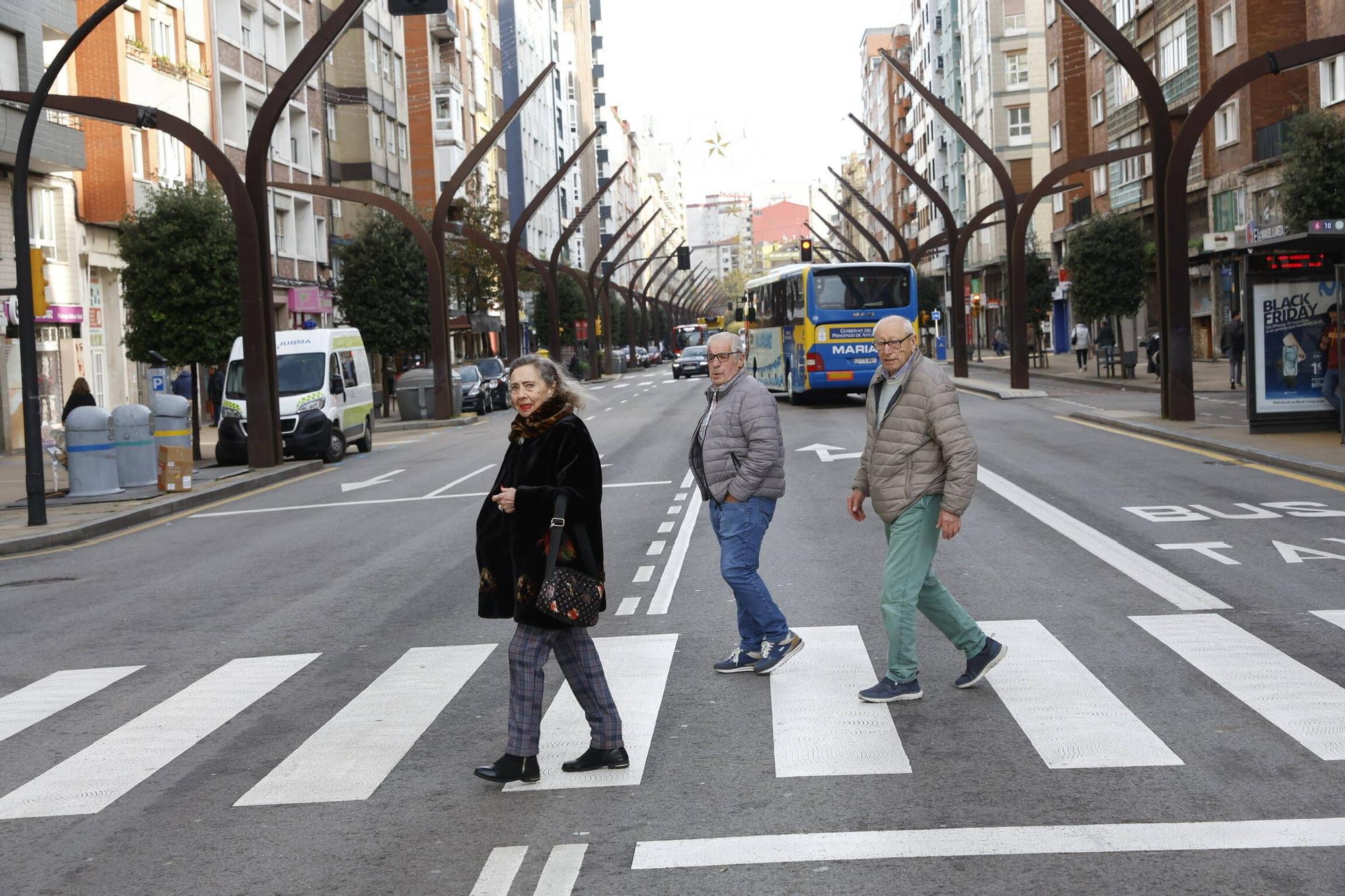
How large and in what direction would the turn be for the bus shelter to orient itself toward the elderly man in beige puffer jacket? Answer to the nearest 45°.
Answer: approximately 90° to its left

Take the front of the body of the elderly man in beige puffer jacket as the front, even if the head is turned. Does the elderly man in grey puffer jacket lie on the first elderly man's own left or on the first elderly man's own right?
on the first elderly man's own right

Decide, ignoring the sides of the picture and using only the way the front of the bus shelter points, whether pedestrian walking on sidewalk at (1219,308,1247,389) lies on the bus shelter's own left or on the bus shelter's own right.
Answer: on the bus shelter's own right

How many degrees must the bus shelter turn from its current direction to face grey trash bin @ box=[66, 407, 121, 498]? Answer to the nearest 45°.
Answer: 0° — it already faces it

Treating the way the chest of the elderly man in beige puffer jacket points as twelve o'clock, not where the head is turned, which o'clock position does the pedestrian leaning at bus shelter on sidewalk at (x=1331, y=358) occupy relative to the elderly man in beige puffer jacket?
The pedestrian leaning at bus shelter on sidewalk is roughly at 5 o'clock from the elderly man in beige puffer jacket.

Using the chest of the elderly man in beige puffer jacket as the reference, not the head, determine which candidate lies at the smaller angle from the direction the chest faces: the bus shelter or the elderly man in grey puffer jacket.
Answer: the elderly man in grey puffer jacket

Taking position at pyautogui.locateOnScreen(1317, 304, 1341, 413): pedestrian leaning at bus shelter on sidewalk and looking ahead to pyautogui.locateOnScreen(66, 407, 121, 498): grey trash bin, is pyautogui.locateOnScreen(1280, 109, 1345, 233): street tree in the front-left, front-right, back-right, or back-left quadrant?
back-right

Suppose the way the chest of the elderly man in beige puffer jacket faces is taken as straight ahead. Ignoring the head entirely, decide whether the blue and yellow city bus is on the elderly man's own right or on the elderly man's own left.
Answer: on the elderly man's own right

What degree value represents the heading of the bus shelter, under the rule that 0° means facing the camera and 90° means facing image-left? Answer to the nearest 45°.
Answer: approximately 90°

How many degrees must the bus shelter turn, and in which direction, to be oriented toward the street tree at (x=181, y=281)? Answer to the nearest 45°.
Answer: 0° — it already faces it

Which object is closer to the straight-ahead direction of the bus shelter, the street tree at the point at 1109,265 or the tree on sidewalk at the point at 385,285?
the tree on sidewalk

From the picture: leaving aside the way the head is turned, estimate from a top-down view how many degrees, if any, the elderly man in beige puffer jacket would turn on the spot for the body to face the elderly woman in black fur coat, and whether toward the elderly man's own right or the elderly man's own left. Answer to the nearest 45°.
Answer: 0° — they already face them
